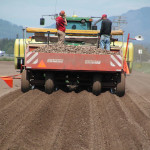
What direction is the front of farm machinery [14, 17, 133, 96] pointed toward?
away from the camera
